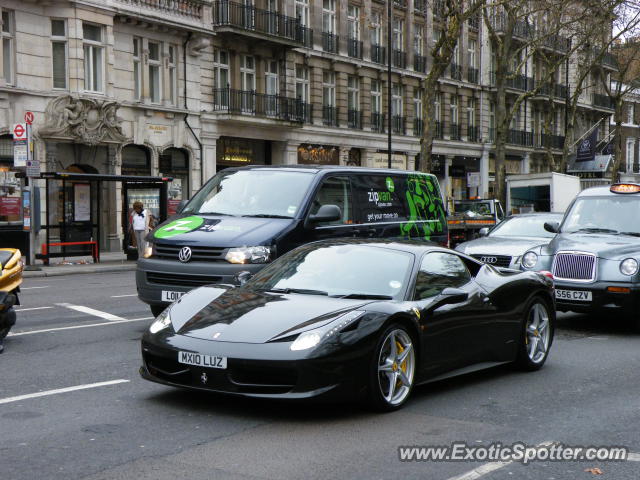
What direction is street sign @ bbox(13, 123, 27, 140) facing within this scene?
toward the camera

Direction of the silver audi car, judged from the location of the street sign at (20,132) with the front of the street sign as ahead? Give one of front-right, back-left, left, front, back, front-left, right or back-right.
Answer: front-left

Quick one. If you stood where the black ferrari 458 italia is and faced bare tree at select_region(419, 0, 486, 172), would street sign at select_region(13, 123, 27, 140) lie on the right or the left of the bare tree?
left

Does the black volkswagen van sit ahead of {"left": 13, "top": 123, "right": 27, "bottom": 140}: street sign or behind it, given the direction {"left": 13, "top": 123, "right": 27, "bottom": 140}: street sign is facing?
ahead

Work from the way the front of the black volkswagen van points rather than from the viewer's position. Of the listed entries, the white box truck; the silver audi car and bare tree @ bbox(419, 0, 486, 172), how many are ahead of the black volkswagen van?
0

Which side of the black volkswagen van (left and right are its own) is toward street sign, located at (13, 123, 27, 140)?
right

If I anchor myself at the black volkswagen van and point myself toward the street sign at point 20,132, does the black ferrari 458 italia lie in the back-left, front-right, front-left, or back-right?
back-left

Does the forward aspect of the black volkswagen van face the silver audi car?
no

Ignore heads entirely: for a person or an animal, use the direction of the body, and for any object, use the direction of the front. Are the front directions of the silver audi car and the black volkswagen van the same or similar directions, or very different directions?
same or similar directions

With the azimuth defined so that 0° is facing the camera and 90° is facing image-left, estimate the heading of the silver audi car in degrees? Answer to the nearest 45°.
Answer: approximately 45°

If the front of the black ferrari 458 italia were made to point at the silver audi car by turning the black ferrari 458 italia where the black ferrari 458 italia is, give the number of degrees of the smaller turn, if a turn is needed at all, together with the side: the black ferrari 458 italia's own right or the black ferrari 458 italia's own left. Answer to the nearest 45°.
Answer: approximately 135° to the black ferrari 458 italia's own right

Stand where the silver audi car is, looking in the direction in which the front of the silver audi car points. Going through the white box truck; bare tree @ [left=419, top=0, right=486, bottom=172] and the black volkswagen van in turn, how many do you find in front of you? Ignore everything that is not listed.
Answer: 1

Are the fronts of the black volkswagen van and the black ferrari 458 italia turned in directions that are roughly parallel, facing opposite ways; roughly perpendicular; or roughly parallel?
roughly parallel

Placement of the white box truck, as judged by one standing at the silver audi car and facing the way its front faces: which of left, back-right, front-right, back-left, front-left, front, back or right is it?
back-right

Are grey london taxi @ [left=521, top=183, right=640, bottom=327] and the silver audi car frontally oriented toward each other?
no

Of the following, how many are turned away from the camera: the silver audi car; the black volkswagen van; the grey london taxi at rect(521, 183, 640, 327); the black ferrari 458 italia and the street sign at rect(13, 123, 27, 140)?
0

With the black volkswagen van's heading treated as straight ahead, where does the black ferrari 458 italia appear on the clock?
The black ferrari 458 italia is roughly at 10 o'clock from the black volkswagen van.

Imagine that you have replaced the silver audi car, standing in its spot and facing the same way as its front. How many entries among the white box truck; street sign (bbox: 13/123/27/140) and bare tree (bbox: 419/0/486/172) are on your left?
0

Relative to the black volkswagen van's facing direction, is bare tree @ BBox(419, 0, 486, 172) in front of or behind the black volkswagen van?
behind

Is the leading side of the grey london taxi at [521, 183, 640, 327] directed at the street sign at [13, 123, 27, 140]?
no

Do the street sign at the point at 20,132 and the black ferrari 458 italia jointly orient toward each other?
no

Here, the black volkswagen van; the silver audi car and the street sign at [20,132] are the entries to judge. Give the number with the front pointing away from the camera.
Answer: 0

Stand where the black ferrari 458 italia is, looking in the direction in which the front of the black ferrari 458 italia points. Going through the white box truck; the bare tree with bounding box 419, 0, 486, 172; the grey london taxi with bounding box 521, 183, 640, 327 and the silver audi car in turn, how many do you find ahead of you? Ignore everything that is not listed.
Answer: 0
